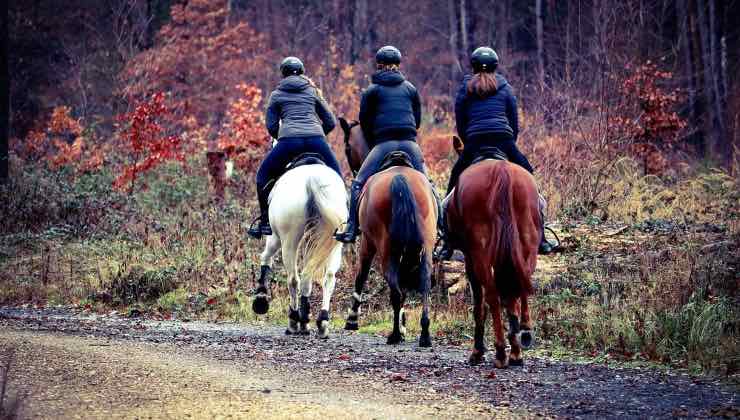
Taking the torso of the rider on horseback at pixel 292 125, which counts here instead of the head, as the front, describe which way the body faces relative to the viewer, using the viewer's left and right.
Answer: facing away from the viewer

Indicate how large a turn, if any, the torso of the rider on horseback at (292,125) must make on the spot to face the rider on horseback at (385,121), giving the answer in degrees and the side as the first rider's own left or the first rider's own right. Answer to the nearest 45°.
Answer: approximately 135° to the first rider's own right

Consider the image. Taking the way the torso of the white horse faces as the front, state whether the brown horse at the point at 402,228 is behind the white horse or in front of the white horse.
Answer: behind

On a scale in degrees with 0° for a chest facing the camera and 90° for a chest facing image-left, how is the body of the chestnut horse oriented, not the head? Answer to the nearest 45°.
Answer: approximately 180°

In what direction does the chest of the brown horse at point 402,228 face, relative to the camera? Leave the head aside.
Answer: away from the camera

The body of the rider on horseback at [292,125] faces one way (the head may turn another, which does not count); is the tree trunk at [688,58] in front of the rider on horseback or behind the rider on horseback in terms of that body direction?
in front

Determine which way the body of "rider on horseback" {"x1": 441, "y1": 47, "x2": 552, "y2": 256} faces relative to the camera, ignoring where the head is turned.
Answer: away from the camera

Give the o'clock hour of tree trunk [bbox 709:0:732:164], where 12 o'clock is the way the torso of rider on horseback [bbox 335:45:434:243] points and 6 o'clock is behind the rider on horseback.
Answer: The tree trunk is roughly at 1 o'clock from the rider on horseback.

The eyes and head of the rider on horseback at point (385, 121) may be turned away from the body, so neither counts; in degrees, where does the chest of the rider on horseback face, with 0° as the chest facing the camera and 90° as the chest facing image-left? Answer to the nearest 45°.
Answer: approximately 180°

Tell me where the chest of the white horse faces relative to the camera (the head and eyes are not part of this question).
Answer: away from the camera

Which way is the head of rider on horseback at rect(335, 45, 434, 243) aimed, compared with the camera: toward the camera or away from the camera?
away from the camera

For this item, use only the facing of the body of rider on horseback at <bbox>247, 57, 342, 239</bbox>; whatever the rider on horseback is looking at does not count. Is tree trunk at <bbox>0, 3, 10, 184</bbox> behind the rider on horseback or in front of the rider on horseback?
in front
